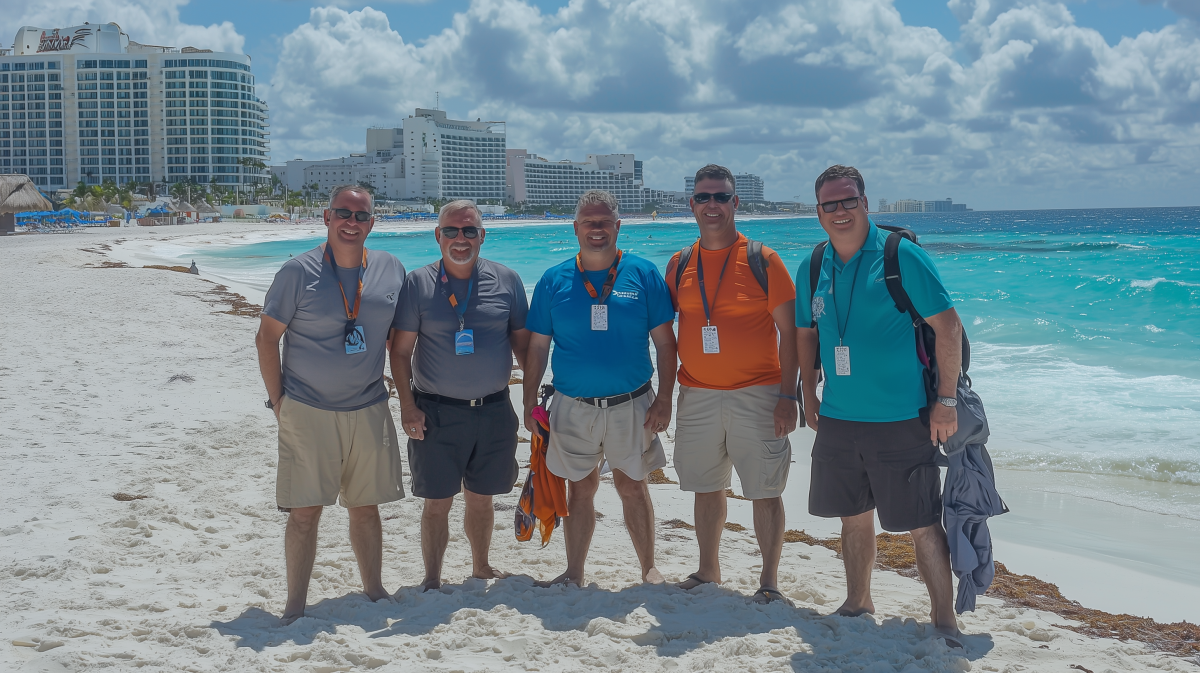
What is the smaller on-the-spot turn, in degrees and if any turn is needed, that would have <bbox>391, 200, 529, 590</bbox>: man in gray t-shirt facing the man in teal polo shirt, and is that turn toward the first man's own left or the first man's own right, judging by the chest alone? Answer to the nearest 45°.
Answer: approximately 45° to the first man's own left

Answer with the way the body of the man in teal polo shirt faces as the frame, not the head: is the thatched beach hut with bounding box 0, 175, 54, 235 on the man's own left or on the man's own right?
on the man's own right

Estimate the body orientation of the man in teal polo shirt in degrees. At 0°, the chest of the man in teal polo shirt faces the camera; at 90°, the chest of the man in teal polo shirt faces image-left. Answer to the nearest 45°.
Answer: approximately 45°

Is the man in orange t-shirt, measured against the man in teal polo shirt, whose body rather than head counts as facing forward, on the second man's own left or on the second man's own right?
on the second man's own right

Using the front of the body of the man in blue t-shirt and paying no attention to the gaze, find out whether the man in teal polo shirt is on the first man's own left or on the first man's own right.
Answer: on the first man's own left

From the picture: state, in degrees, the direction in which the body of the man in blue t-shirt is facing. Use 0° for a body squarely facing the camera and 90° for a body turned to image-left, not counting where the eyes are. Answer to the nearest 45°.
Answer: approximately 0°

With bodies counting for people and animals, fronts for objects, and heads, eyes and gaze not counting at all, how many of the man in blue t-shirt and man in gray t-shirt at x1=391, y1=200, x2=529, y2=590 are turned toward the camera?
2
